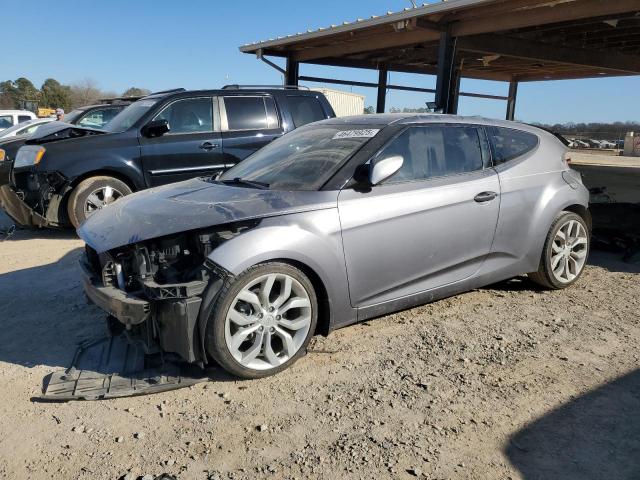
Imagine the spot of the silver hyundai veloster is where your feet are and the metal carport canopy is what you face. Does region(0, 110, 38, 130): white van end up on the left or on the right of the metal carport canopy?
left

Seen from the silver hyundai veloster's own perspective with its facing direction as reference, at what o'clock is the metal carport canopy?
The metal carport canopy is roughly at 5 o'clock from the silver hyundai veloster.

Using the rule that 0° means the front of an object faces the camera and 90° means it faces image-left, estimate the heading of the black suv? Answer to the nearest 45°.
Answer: approximately 45°

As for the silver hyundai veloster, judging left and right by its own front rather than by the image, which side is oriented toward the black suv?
right

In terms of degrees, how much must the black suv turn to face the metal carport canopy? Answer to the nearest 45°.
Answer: approximately 180°
